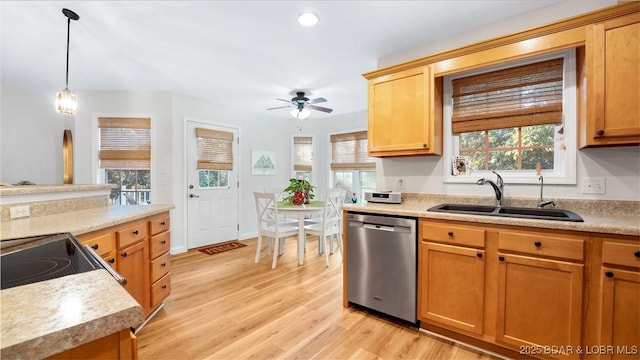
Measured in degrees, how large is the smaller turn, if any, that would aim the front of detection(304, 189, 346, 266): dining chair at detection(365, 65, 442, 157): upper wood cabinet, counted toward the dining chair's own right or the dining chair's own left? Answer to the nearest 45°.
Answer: approximately 180°

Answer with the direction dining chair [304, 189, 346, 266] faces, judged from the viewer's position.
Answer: facing away from the viewer and to the left of the viewer

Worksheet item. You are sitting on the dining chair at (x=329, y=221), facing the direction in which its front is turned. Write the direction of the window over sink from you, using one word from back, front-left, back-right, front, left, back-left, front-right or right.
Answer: back

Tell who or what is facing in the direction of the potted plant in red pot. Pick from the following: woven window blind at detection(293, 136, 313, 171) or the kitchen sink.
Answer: the woven window blind

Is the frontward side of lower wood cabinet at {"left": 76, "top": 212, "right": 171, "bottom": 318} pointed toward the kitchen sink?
yes

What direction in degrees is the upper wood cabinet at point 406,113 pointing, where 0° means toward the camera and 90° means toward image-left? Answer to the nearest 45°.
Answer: approximately 45°

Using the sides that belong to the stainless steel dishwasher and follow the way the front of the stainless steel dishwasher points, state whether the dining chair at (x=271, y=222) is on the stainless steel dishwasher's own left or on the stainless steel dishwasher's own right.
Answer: on the stainless steel dishwasher's own right

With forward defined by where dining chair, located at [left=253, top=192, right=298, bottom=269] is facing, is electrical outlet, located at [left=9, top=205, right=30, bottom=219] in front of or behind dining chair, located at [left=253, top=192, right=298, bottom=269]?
behind

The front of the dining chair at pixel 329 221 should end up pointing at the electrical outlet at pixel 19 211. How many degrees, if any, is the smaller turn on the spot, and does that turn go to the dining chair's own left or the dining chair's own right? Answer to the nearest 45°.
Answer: approximately 90° to the dining chair's own left

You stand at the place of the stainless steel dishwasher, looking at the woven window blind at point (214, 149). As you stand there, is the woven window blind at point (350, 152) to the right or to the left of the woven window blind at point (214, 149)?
right

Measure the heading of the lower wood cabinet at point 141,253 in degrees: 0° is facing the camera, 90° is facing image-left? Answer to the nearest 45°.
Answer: approximately 315°

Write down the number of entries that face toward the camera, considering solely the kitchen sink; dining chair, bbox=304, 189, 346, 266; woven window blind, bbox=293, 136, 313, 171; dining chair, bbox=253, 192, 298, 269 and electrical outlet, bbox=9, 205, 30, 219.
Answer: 3
